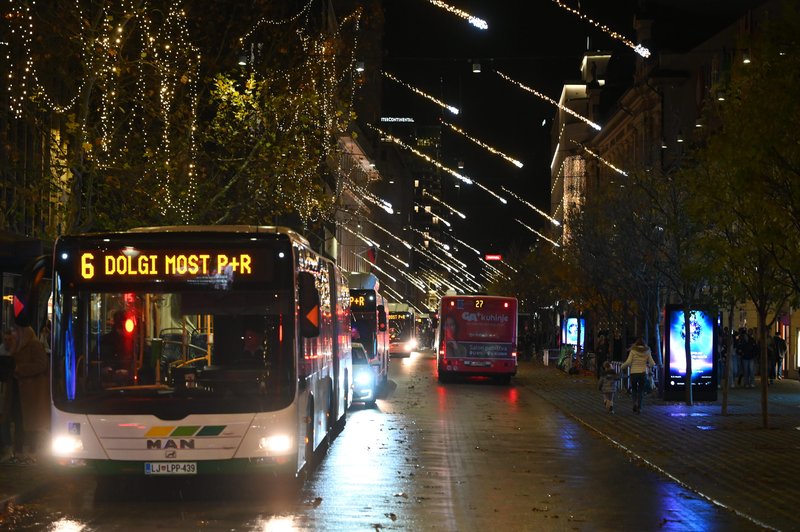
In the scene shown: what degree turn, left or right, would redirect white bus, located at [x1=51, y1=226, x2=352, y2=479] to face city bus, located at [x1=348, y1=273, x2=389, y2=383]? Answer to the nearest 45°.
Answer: approximately 180°

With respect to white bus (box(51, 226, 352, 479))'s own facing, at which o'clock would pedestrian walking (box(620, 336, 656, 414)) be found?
The pedestrian walking is roughly at 7 o'clock from the white bus.

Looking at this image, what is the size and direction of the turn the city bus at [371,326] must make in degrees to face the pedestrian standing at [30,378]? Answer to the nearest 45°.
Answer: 0° — it already faces them

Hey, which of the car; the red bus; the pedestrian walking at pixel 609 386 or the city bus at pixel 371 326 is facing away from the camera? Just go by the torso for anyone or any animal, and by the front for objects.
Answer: the red bus

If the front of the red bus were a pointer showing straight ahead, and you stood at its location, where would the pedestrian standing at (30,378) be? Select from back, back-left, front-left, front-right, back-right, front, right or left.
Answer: back

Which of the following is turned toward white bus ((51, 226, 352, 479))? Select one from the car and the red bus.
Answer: the car

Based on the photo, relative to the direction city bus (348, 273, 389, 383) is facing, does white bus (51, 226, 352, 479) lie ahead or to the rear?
ahead

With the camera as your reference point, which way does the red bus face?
facing away from the viewer

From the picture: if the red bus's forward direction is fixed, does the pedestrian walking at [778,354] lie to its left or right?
on its right
